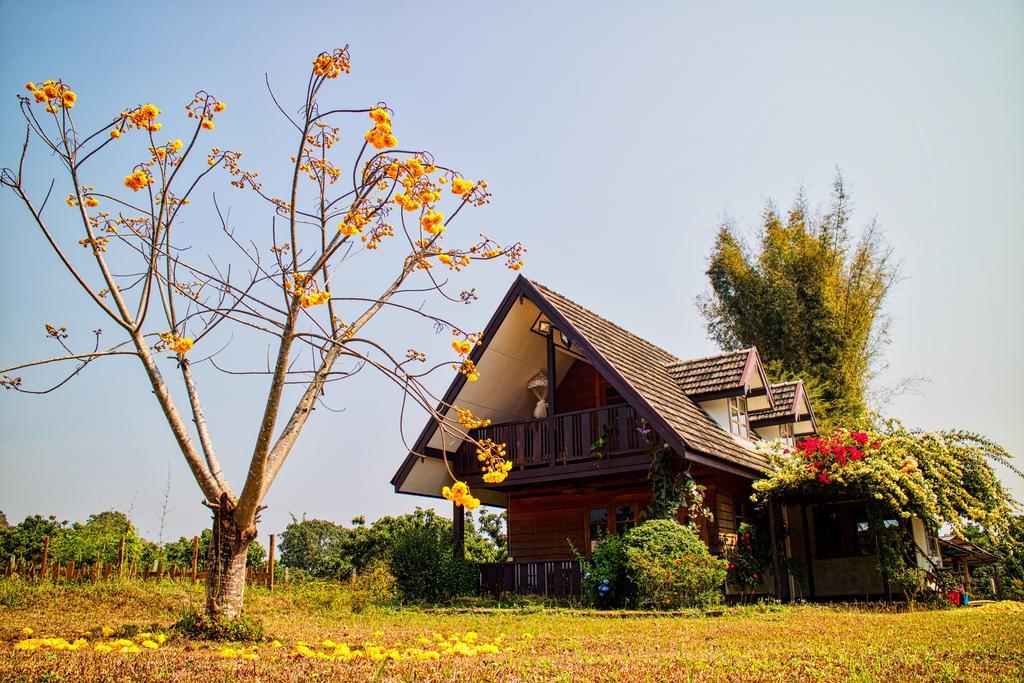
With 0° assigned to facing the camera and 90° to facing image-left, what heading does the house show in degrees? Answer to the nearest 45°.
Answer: approximately 45°

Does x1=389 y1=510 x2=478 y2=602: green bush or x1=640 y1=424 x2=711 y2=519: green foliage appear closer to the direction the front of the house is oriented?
the green bush

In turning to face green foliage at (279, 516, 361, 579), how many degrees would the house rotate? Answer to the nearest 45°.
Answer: approximately 90° to its right

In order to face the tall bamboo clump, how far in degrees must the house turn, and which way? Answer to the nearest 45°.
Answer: approximately 180°

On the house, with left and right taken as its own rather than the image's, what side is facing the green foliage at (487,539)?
right

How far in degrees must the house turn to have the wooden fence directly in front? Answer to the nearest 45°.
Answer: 0° — it already faces it

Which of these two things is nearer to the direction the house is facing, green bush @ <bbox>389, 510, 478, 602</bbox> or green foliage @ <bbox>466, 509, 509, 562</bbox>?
the green bush

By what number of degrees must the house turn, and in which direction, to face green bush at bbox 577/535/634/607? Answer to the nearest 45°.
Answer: approximately 45° to its left

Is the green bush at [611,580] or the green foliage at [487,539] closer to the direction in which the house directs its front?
the green bush

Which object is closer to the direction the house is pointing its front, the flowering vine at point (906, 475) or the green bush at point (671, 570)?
the green bush

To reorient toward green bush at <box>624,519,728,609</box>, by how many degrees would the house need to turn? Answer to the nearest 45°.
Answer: approximately 45° to its left
